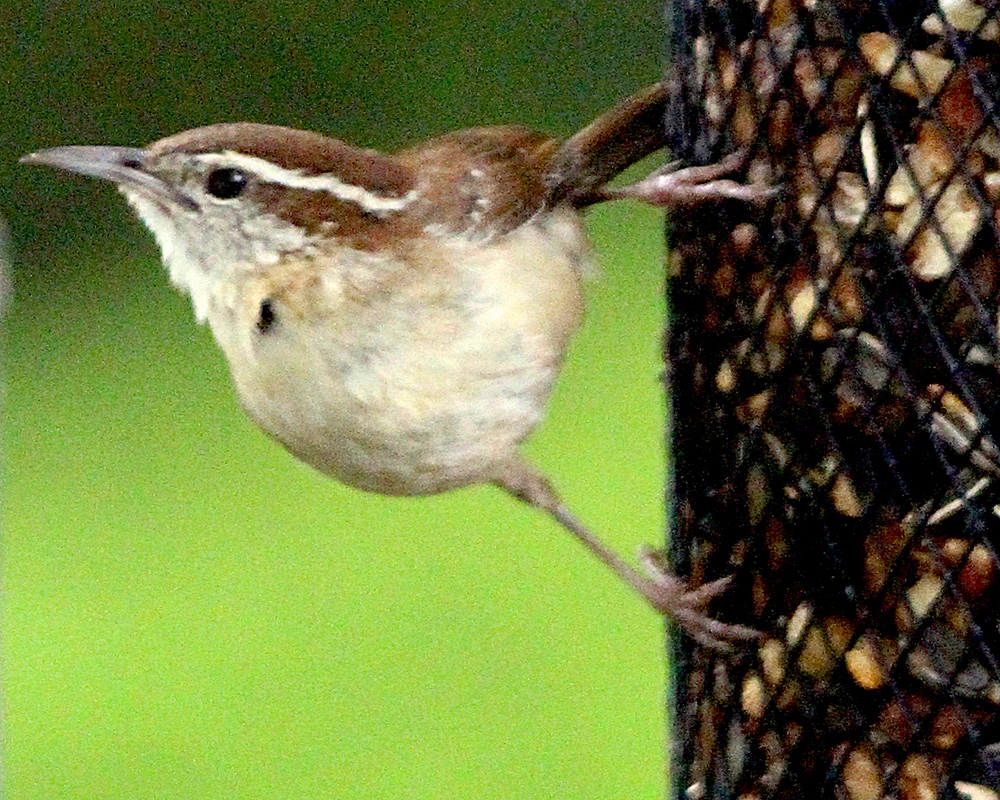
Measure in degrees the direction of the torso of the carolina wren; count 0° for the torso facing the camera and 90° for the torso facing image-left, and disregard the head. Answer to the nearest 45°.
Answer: approximately 90°
